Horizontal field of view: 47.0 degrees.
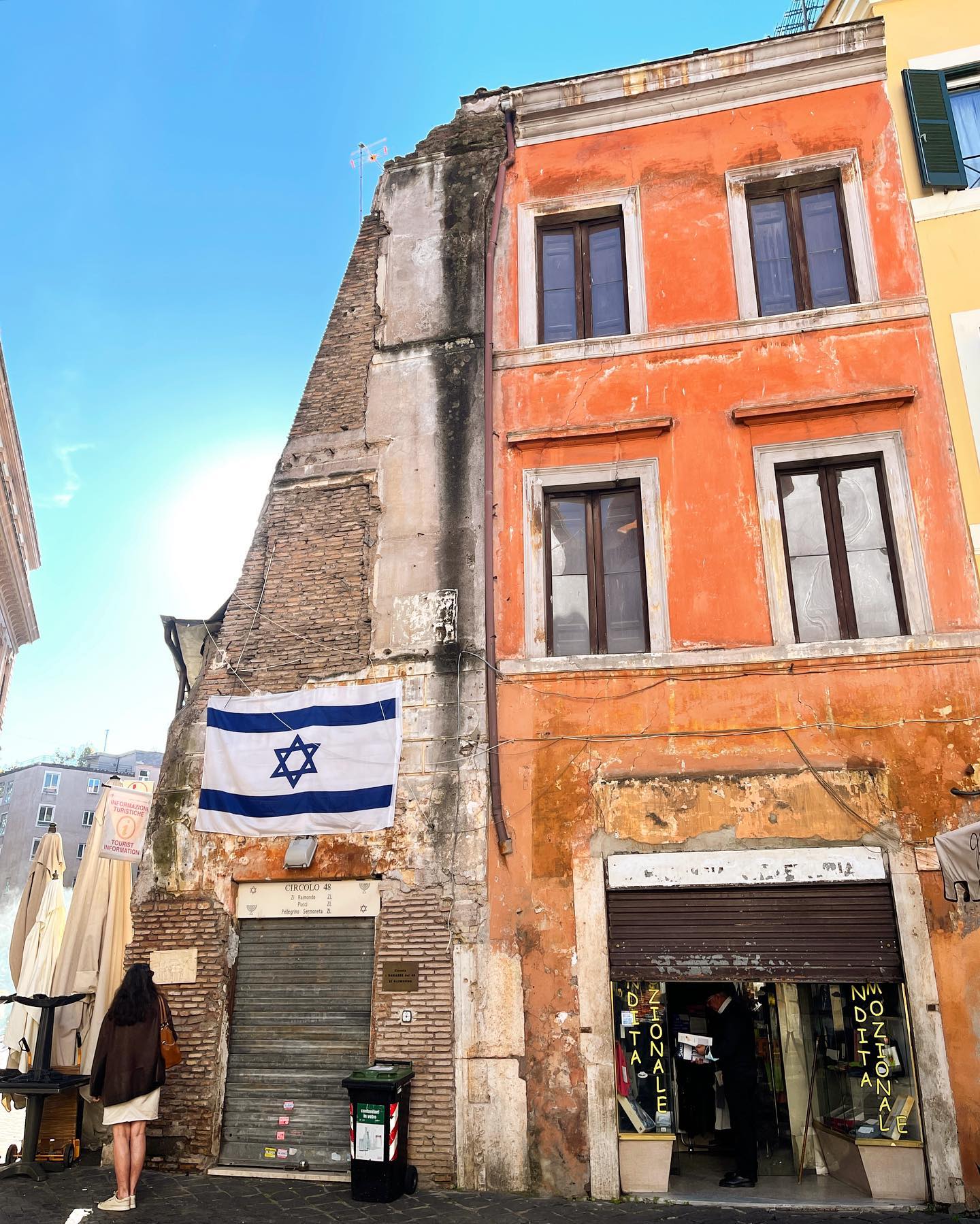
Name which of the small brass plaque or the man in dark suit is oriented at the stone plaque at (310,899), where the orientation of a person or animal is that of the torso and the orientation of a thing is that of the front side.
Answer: the man in dark suit

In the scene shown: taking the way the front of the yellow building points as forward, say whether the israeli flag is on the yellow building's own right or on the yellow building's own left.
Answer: on the yellow building's own right

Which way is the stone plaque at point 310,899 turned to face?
toward the camera

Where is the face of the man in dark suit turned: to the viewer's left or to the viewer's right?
to the viewer's left

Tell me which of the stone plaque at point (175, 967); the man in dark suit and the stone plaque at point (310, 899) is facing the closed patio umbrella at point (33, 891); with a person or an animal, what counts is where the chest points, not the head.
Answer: the man in dark suit

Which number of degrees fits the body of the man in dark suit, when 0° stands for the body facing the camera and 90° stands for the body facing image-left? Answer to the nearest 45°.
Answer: approximately 90°

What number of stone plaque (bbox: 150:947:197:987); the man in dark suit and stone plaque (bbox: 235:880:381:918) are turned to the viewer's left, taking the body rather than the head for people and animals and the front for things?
1

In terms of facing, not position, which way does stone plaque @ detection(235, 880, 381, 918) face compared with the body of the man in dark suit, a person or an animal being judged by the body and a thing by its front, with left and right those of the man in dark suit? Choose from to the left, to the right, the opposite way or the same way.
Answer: to the left

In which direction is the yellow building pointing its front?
toward the camera

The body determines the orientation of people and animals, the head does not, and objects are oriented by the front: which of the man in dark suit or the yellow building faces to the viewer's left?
the man in dark suit

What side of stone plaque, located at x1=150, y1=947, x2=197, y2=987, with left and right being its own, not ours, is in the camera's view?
front

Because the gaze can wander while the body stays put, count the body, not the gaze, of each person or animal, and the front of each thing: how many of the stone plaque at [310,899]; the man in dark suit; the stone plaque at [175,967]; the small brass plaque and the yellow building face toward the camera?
4
